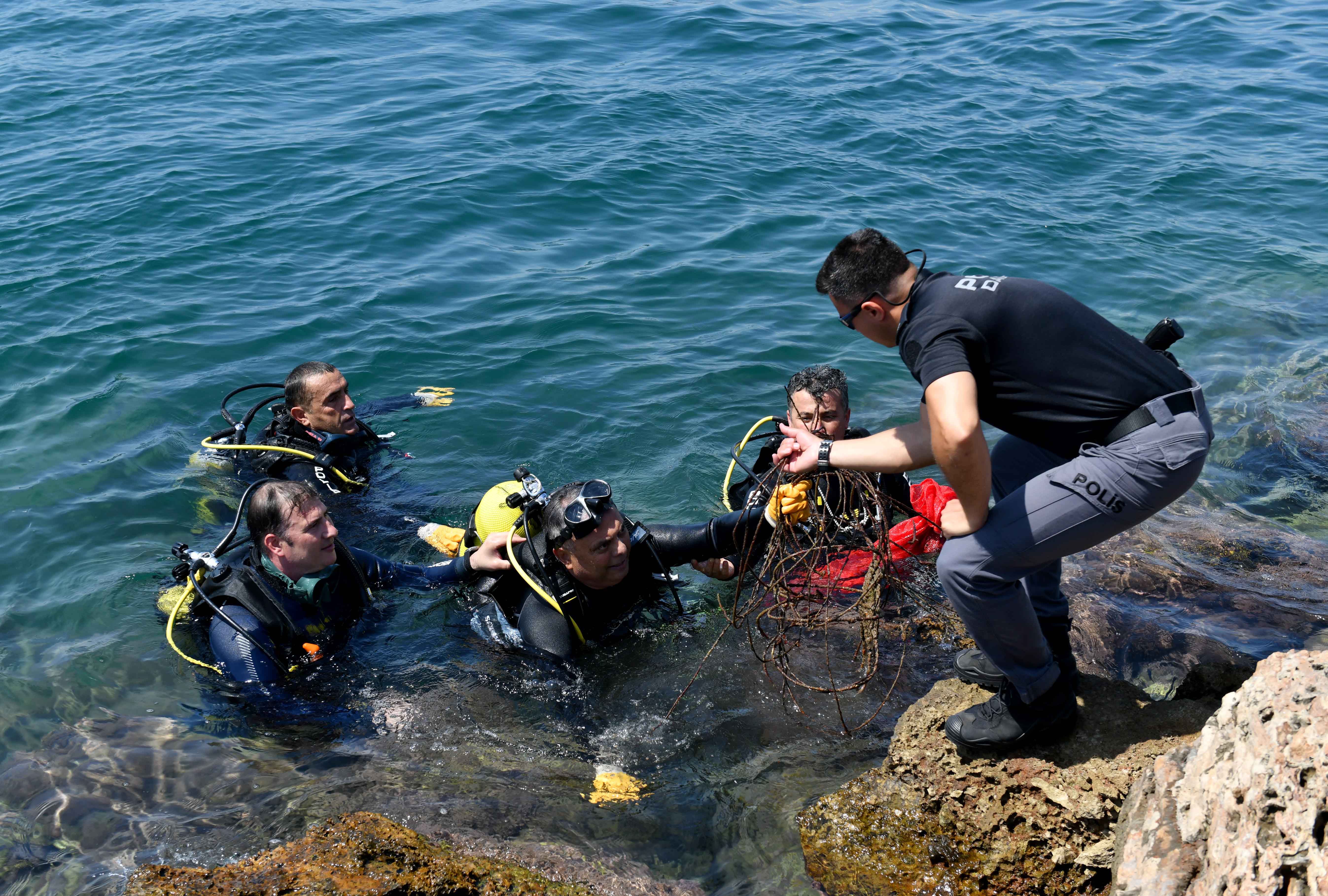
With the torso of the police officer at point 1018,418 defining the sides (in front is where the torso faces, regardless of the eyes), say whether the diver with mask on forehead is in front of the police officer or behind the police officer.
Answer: in front

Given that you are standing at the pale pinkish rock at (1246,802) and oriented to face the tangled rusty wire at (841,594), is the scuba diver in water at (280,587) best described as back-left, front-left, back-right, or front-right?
front-left

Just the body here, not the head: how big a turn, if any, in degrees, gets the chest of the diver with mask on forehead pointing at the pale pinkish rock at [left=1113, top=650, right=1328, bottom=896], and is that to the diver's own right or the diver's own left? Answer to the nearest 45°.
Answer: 0° — they already face it

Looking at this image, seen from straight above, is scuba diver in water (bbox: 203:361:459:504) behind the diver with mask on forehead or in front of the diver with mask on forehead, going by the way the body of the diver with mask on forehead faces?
behind

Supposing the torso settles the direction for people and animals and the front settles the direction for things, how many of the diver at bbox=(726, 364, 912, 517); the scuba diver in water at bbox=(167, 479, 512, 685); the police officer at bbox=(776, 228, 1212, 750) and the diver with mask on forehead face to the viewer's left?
1

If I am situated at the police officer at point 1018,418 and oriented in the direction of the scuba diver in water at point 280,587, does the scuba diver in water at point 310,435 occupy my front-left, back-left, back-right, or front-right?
front-right

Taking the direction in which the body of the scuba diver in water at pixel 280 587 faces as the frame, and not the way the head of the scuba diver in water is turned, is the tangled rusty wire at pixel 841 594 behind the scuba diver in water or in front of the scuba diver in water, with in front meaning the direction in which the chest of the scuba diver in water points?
in front

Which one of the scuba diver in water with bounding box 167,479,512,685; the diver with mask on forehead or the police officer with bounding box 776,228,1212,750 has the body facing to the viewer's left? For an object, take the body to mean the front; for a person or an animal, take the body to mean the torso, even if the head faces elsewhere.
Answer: the police officer

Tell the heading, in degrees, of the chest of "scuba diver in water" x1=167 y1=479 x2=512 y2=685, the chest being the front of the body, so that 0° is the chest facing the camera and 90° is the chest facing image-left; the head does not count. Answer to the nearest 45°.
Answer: approximately 315°

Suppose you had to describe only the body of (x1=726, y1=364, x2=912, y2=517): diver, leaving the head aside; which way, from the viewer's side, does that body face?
toward the camera

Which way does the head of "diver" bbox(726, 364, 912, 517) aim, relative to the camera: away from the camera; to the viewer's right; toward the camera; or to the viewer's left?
toward the camera

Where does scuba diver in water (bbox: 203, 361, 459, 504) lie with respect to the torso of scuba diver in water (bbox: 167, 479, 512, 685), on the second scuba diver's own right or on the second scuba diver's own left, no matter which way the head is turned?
on the second scuba diver's own left

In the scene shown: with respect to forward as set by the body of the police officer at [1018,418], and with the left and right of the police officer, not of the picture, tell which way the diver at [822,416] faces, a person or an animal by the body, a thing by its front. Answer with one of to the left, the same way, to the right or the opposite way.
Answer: to the left

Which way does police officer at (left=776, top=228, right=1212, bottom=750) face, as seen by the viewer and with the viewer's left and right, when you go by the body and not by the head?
facing to the left of the viewer
